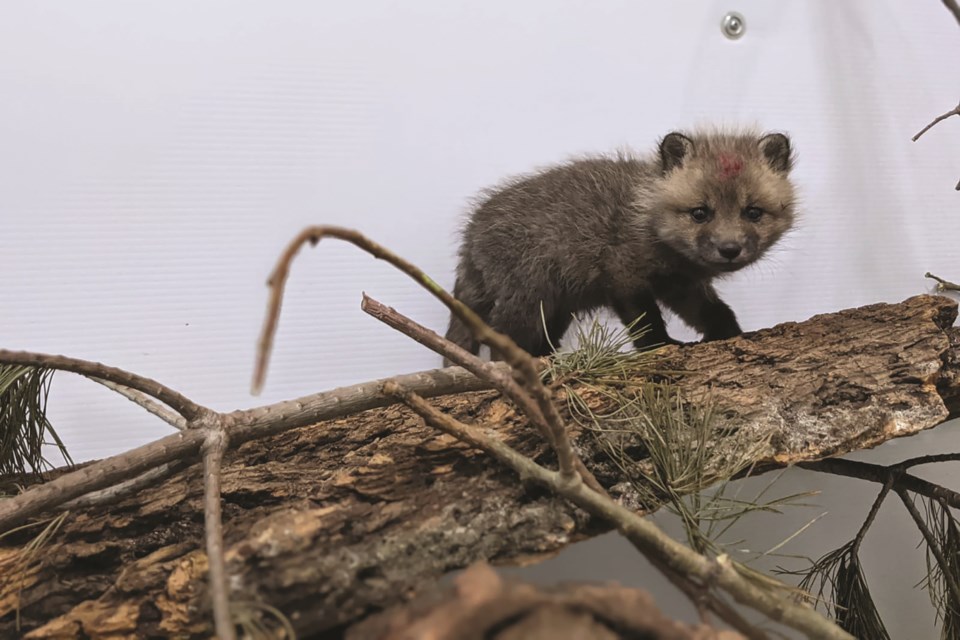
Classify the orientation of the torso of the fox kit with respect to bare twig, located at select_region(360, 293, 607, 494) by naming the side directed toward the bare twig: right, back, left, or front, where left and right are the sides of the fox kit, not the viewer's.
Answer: right

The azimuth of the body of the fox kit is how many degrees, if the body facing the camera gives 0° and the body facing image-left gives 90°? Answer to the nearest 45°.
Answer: approximately 270°

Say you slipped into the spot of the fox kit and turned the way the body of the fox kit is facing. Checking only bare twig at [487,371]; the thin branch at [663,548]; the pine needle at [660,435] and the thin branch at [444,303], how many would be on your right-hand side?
4

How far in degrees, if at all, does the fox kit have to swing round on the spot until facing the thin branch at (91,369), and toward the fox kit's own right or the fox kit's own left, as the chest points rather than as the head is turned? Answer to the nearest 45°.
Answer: approximately 135° to the fox kit's own right

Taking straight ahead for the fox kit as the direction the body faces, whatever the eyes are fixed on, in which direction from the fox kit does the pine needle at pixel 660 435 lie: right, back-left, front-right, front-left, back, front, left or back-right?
right

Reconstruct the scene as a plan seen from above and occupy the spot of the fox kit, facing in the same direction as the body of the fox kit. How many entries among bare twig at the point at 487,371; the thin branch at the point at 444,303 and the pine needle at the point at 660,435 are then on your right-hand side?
3

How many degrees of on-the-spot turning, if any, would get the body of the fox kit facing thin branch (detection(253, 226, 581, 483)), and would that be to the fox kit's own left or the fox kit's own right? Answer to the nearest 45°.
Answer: approximately 90° to the fox kit's own right

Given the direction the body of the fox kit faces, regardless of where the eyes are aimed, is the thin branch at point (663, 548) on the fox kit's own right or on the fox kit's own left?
on the fox kit's own right

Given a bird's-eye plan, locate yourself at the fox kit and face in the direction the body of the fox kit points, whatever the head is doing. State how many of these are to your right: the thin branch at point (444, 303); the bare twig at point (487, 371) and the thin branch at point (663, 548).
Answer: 3
